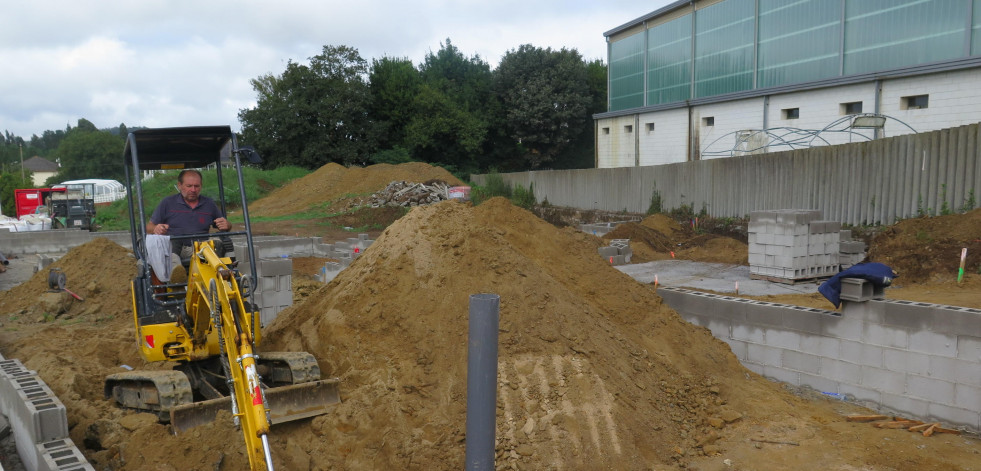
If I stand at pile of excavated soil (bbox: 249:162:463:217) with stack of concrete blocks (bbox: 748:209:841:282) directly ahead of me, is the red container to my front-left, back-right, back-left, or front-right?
back-right

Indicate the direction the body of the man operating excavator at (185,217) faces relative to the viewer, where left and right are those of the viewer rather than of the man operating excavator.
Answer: facing the viewer

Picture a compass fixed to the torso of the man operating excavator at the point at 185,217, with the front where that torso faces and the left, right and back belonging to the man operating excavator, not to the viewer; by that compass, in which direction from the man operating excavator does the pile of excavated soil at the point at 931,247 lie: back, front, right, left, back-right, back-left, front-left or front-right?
left

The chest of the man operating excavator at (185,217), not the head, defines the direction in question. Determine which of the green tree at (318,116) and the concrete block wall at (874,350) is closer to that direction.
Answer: the concrete block wall

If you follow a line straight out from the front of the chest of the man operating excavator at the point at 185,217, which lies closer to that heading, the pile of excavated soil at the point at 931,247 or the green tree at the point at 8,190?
the pile of excavated soil

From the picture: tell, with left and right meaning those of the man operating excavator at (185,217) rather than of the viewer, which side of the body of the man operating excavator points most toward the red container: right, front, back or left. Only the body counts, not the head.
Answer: back

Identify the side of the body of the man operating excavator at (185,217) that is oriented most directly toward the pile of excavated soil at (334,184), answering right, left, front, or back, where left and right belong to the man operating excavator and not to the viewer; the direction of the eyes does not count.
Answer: back

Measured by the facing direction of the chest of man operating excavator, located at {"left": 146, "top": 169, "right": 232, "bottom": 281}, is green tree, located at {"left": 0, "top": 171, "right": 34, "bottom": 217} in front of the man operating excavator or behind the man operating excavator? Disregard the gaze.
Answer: behind

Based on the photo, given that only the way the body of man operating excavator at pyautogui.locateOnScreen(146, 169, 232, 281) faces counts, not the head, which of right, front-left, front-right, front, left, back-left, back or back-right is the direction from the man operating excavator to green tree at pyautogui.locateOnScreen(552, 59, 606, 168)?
back-left
